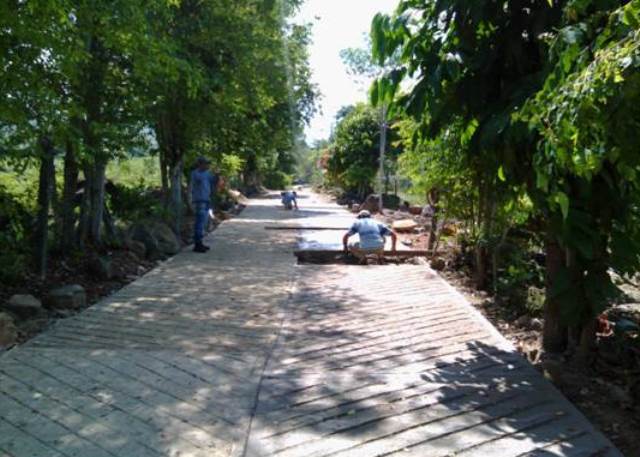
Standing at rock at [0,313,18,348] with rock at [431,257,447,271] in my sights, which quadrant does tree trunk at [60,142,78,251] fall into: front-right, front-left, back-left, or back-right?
front-left

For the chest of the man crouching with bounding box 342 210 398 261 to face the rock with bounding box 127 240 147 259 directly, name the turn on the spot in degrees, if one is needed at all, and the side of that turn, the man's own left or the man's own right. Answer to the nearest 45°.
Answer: approximately 90° to the man's own left

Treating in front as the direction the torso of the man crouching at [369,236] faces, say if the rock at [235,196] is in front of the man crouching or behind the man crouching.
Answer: in front

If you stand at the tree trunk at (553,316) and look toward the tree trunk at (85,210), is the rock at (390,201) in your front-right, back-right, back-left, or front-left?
front-right

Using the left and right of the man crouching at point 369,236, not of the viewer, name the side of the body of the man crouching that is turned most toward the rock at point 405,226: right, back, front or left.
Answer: front

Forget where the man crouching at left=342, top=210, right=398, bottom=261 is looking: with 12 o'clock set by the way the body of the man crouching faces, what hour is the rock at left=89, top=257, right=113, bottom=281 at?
The rock is roughly at 8 o'clock from the man crouching.

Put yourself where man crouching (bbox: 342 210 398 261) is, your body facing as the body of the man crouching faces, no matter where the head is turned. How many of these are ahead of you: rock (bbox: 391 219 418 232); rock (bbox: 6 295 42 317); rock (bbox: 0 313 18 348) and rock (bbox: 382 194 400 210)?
2

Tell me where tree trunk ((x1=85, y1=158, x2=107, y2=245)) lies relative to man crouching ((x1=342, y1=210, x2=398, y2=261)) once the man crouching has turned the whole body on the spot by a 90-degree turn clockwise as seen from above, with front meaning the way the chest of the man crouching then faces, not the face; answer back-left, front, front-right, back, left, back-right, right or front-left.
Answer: back

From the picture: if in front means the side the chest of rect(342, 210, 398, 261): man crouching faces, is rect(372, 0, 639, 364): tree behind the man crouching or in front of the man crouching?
behind

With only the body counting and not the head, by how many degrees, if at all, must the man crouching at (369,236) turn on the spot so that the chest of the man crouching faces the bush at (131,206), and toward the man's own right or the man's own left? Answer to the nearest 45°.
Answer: approximately 45° to the man's own left

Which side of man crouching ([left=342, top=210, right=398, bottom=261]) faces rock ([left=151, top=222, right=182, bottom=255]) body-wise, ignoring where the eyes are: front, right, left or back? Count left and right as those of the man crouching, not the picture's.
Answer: left

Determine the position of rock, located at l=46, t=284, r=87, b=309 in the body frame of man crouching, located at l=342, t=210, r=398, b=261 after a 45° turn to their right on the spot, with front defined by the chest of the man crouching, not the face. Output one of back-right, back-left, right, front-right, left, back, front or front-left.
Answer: back

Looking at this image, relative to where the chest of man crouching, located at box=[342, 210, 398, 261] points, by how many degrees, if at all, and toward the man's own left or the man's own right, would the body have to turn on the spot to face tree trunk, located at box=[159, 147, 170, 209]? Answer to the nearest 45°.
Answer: approximately 45° to the man's own left

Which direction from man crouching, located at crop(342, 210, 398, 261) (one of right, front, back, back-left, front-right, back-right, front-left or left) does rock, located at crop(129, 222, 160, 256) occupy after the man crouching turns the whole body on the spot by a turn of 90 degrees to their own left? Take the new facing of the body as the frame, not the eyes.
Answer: front

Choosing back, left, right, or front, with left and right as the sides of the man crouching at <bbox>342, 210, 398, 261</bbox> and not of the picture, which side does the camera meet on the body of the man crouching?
back

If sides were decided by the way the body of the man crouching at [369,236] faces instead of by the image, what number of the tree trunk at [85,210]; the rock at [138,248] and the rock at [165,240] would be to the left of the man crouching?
3

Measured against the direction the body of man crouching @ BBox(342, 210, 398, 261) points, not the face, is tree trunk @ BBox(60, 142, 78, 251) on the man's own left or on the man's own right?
on the man's own left
